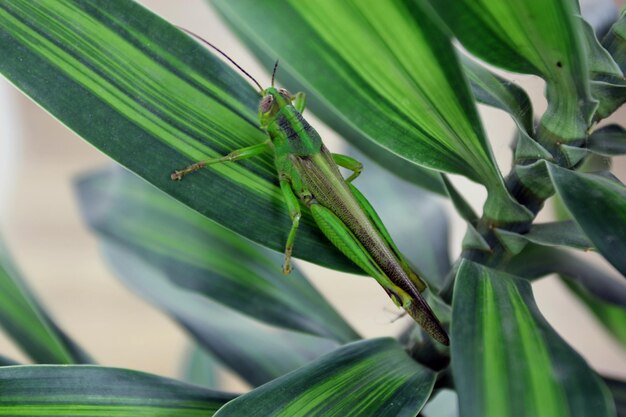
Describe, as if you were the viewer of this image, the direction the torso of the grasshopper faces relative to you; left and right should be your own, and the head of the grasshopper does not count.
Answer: facing away from the viewer and to the left of the viewer
